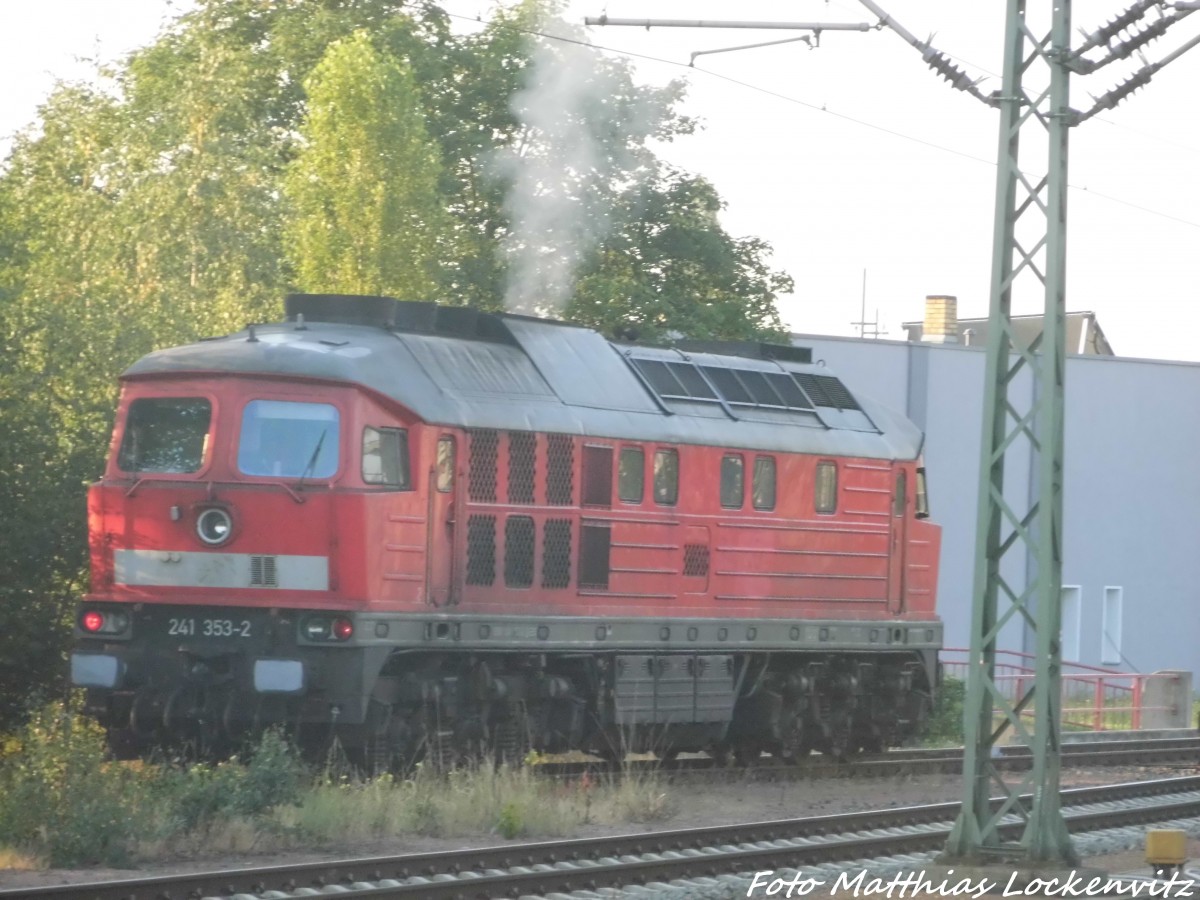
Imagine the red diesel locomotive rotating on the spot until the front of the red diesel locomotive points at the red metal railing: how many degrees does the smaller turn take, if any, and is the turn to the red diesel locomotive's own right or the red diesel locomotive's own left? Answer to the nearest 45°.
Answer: approximately 180°

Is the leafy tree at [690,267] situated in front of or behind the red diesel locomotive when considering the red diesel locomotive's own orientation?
behind

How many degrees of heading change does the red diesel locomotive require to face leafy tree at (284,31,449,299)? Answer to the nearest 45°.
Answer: approximately 135° to its right

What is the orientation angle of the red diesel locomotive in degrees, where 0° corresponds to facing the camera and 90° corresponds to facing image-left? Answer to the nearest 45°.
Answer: approximately 45°

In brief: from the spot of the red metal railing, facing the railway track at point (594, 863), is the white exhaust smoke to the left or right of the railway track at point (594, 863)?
right
